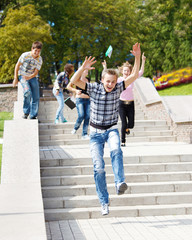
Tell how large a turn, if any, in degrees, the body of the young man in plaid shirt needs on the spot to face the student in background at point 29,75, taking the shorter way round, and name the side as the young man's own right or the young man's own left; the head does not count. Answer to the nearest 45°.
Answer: approximately 135° to the young man's own right

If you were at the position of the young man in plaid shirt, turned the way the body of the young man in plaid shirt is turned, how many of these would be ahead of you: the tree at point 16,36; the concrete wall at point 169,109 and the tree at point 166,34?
0

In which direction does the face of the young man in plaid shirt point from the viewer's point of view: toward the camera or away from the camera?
toward the camera

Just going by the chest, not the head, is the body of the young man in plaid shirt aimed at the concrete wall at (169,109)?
no

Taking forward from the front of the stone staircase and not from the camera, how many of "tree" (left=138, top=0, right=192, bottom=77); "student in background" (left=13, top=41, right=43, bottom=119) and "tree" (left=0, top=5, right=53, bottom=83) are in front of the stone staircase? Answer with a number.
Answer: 0

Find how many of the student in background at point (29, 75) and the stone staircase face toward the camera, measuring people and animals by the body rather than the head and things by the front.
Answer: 2

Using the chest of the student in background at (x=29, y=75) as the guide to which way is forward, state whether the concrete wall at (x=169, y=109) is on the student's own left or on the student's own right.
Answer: on the student's own left

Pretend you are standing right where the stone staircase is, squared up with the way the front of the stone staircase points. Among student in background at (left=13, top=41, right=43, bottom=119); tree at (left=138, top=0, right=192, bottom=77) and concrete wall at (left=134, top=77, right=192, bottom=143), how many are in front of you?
0

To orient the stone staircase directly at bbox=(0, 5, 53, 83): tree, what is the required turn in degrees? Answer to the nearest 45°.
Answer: approximately 180°

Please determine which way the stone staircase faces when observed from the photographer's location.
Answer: facing the viewer

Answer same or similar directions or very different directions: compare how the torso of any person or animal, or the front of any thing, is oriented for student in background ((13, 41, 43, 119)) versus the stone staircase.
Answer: same or similar directions

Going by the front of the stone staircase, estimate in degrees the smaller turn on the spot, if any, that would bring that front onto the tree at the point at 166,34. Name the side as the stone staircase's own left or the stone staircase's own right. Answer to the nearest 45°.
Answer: approximately 180°

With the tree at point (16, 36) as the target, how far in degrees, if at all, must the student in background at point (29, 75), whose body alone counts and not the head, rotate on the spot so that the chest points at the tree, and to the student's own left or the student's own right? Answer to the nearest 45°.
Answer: approximately 180°

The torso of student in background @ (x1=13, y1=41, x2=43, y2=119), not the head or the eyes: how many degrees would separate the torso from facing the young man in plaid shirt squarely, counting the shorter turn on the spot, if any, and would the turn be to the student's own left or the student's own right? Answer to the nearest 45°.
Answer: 0° — they already face them

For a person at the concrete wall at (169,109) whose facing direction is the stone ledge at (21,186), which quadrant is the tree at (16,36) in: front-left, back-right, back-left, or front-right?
back-right

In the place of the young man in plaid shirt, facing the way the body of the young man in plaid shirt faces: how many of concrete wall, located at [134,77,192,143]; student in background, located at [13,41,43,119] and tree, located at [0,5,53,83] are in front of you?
0
